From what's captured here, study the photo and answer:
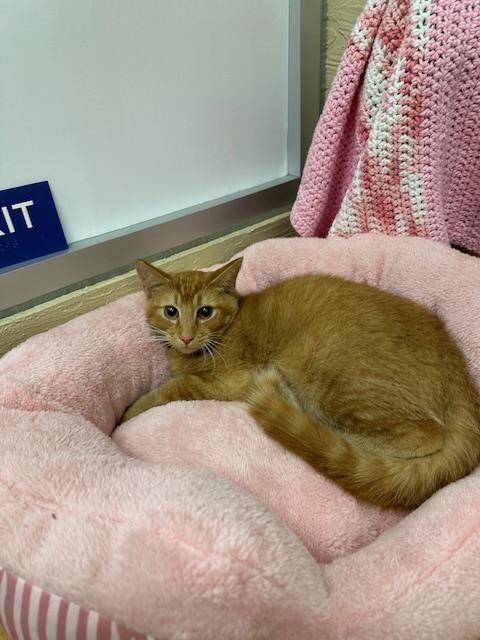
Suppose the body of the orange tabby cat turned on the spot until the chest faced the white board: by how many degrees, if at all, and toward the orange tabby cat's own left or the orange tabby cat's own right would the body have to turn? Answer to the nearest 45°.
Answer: approximately 45° to the orange tabby cat's own right

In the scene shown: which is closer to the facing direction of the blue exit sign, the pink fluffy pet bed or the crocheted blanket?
the pink fluffy pet bed

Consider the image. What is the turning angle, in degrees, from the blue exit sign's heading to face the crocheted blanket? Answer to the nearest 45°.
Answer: approximately 90° to its left

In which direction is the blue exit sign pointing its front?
toward the camera

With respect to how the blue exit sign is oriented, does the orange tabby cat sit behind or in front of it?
in front

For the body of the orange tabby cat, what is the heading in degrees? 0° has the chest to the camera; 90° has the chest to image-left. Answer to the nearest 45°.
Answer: approximately 90°
